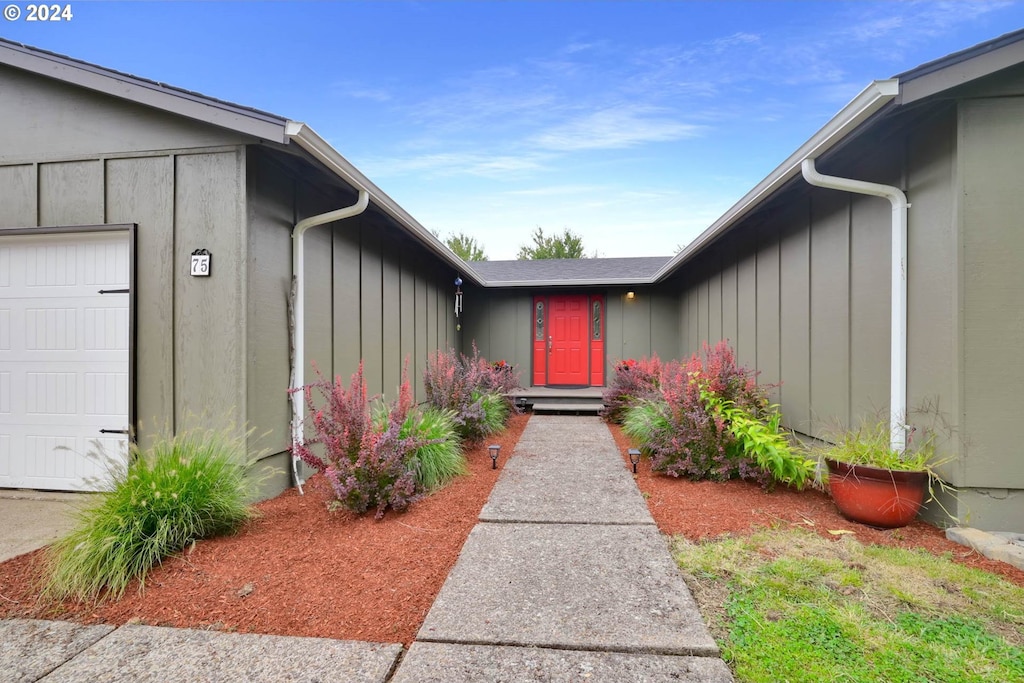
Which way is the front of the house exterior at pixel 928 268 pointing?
toward the camera

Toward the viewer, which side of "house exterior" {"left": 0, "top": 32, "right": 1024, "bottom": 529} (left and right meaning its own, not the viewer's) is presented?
front

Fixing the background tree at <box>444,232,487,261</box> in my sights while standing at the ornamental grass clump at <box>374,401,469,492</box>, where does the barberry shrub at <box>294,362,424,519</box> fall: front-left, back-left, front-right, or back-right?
back-left

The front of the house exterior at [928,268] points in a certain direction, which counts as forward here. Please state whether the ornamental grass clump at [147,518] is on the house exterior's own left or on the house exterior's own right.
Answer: on the house exterior's own right

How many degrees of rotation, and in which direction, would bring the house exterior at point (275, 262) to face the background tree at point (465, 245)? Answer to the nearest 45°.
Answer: approximately 180°
